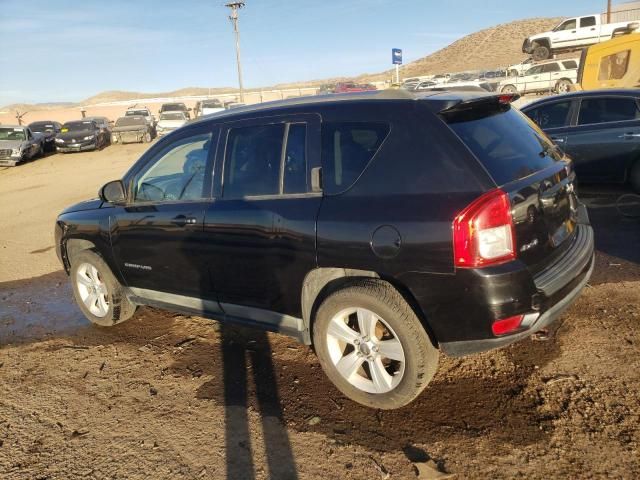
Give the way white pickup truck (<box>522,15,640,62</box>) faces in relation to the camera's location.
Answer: facing to the left of the viewer

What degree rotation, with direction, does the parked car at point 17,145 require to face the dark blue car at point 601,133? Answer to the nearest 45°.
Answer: approximately 45° to its left

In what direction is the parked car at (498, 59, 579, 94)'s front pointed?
to the viewer's left

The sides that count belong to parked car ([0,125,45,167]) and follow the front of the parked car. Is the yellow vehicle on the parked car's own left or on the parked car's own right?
on the parked car's own left

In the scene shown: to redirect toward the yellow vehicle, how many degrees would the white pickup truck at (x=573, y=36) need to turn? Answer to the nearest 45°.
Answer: approximately 90° to its left

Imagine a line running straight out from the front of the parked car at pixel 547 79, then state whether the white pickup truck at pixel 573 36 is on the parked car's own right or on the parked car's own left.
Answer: on the parked car's own right

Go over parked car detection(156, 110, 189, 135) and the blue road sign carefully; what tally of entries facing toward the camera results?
2
